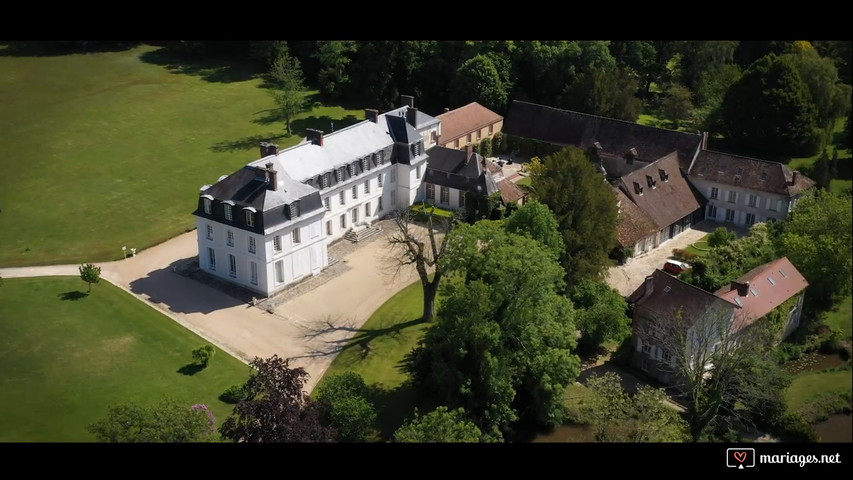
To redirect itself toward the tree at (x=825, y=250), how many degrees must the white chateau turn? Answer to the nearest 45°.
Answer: approximately 45° to its left

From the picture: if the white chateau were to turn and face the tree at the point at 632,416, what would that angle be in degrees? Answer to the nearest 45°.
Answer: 0° — it already faces it

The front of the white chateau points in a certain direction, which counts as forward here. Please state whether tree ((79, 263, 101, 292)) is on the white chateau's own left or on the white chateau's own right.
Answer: on the white chateau's own right

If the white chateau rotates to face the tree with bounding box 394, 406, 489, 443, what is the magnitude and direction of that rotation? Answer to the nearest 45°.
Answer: approximately 45° to its right

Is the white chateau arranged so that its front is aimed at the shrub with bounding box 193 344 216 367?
no

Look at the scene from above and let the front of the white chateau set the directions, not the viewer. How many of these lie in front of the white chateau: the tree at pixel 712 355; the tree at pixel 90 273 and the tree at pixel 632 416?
2

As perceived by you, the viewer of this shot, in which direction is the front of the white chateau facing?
facing the viewer and to the right of the viewer

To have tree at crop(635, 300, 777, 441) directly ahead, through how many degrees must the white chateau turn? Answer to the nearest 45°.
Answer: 0° — it already faces it

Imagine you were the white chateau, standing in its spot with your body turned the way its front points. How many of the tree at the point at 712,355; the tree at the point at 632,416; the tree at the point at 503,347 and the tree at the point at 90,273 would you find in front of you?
3

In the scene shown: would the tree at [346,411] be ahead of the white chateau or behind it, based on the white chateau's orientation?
ahead

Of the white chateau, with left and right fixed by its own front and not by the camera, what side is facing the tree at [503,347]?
front

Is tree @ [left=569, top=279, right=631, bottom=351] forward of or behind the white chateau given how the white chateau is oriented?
forward

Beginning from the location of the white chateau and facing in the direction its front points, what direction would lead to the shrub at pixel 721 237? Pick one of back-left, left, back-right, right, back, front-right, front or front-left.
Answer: front-left

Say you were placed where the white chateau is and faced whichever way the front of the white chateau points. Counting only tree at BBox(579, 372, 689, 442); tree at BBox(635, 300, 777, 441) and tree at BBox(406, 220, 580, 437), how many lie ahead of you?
3

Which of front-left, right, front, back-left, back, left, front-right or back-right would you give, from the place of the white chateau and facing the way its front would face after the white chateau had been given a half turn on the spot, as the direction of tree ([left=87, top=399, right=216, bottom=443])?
back-left

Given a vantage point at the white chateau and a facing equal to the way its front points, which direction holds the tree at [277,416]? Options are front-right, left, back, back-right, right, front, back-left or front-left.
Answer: front-right

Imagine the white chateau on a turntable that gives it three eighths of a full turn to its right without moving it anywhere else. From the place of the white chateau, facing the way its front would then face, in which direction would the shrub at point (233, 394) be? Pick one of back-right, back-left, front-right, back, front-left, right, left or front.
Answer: left
